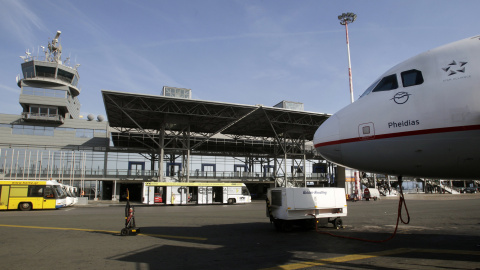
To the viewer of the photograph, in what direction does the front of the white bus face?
facing to the right of the viewer

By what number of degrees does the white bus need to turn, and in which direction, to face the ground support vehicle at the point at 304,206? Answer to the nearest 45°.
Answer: approximately 90° to its right

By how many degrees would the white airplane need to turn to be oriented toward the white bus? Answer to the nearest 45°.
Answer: approximately 45° to its right

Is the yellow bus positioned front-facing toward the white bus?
yes

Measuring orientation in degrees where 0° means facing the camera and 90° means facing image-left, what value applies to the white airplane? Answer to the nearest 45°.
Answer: approximately 90°

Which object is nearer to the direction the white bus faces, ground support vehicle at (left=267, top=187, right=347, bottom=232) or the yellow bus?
the ground support vehicle

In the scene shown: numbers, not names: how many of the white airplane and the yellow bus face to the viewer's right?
1

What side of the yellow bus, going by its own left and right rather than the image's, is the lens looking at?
right
